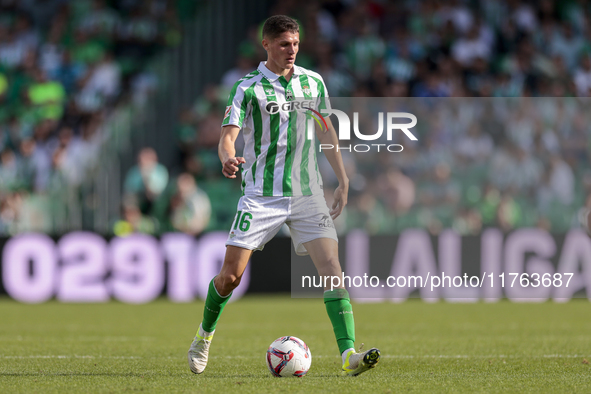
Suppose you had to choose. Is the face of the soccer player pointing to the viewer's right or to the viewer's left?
to the viewer's right

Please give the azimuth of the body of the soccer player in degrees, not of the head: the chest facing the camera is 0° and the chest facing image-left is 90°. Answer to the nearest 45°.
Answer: approximately 0°
